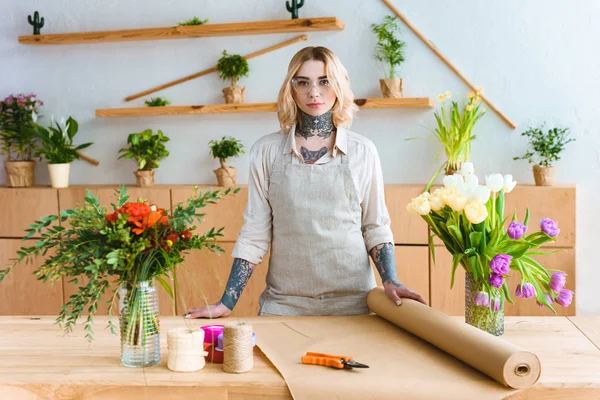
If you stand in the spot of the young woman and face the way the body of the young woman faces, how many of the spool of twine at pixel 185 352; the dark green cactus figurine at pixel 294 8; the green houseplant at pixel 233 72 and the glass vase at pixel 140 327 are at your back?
2

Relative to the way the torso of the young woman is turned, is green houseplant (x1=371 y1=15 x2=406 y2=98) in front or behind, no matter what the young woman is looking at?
behind

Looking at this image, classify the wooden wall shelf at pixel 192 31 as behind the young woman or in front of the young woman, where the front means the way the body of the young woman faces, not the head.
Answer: behind

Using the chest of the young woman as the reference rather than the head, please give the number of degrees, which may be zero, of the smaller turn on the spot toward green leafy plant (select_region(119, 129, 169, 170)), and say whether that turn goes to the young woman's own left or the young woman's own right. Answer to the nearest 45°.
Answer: approximately 135° to the young woman's own right

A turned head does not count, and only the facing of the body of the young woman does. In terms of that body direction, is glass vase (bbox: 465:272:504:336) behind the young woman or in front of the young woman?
in front

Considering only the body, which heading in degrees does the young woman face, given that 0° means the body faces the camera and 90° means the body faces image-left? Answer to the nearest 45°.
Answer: approximately 0°

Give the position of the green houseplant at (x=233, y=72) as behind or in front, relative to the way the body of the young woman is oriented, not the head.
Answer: behind

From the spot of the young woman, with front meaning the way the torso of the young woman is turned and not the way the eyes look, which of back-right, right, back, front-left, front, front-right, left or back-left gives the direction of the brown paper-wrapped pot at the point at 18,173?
back-right

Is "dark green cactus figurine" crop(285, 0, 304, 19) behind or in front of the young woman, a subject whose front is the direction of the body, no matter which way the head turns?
behind

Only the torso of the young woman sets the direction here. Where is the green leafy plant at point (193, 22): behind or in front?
behind

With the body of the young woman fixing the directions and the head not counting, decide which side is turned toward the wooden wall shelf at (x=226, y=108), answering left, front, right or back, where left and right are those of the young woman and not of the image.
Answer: back
